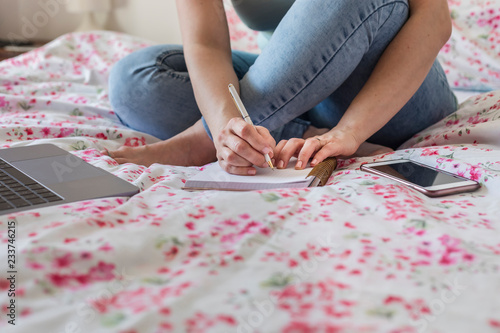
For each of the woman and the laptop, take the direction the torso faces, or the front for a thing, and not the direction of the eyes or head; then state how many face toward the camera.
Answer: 1

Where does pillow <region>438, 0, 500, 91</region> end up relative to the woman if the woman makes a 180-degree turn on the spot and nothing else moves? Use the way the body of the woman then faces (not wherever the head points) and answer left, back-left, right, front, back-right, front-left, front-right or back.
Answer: front-right

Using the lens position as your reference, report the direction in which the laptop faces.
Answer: facing away from the viewer and to the right of the viewer

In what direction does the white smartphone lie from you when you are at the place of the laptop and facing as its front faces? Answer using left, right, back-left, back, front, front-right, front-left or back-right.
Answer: front-right

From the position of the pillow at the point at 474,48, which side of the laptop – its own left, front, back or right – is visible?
front

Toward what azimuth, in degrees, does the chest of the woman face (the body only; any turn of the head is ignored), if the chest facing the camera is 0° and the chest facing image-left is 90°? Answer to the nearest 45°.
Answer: approximately 0°
